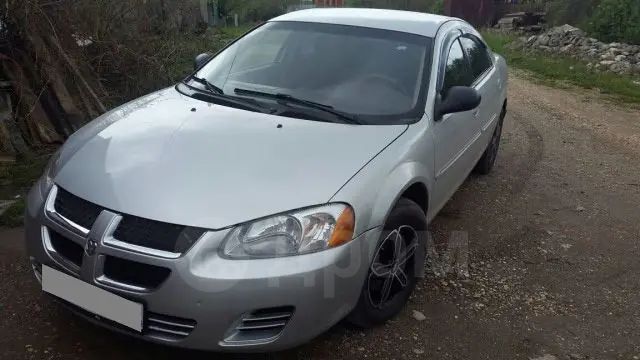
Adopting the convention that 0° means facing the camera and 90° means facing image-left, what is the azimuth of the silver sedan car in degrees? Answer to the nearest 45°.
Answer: approximately 45°
